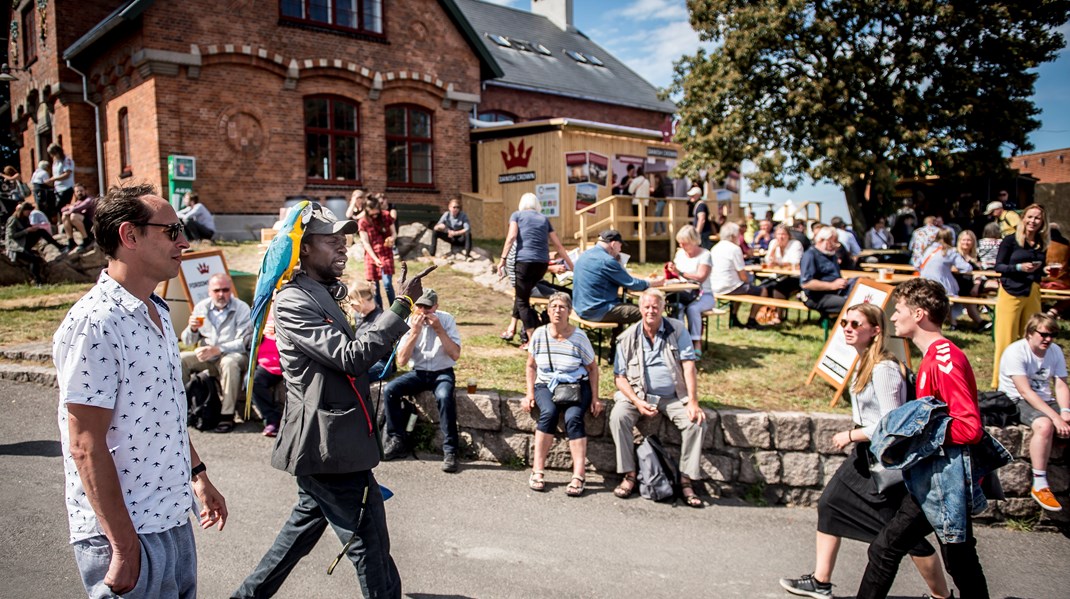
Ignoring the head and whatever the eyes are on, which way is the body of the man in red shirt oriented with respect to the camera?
to the viewer's left

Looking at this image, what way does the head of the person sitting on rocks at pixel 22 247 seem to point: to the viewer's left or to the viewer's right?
to the viewer's right

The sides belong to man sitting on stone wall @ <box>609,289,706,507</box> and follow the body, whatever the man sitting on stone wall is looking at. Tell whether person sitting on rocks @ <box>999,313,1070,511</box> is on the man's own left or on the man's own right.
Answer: on the man's own left

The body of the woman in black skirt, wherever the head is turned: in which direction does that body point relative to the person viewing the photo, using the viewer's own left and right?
facing to the left of the viewer

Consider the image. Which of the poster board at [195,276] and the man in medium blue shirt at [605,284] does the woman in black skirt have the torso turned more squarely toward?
the poster board

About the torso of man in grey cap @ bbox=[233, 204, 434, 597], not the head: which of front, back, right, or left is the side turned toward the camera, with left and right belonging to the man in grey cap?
right

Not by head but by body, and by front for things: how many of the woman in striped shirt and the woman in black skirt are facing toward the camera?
1

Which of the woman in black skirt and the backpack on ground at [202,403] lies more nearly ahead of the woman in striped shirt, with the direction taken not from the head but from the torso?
the woman in black skirt

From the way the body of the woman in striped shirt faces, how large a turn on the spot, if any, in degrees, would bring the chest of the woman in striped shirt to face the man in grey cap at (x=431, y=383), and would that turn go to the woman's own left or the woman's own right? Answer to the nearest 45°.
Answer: approximately 90° to the woman's own right
